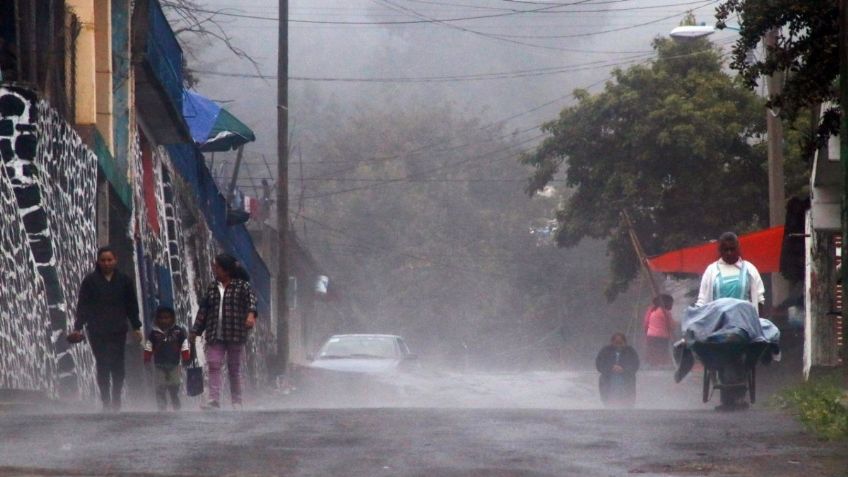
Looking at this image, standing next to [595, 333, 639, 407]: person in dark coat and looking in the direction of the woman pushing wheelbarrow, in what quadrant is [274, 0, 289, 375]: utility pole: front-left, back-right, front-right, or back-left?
back-right

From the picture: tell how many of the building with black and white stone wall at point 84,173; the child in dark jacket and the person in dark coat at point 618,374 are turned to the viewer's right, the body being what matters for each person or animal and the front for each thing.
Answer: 1

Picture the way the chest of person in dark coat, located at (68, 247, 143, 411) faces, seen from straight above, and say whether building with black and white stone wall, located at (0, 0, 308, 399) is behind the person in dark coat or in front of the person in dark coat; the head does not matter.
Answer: behind

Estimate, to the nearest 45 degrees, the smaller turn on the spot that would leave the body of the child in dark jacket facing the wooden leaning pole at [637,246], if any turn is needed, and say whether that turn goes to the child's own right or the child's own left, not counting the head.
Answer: approximately 135° to the child's own left

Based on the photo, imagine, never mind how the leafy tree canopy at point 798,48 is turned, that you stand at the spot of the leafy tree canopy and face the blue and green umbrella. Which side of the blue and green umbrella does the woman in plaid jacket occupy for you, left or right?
left

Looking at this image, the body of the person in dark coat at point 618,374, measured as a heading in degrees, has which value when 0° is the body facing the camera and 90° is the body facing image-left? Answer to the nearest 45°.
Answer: approximately 0°

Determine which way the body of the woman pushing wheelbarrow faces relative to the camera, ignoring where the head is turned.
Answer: toward the camera

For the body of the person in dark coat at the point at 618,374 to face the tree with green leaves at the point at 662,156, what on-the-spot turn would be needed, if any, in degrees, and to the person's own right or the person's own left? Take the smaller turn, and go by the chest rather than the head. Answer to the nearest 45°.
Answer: approximately 180°

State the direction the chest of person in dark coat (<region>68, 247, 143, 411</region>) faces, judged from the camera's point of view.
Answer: toward the camera

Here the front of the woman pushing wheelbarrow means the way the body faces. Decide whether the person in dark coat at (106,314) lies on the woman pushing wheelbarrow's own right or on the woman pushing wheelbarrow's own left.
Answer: on the woman pushing wheelbarrow's own right

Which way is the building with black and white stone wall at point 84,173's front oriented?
to the viewer's right
